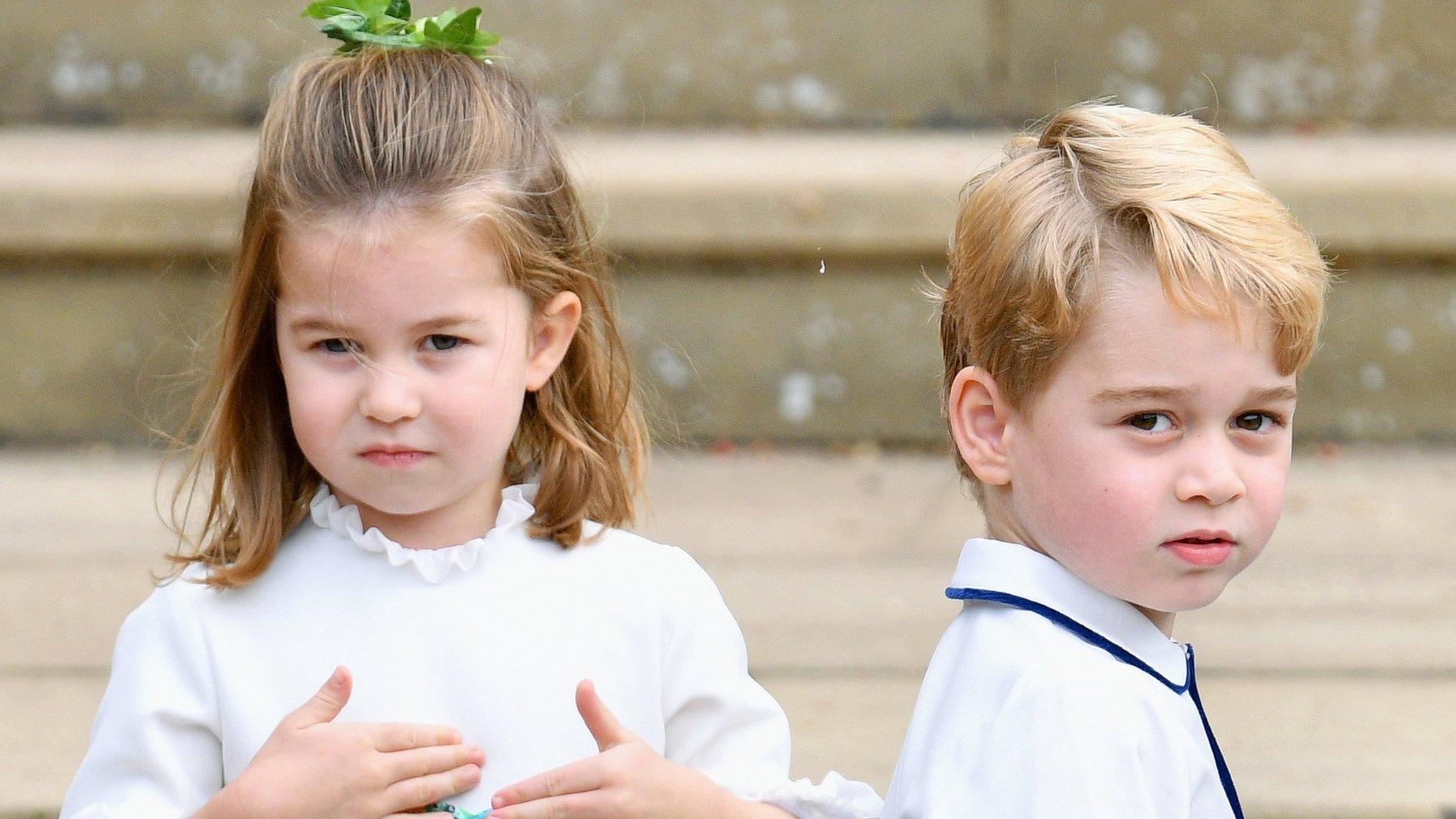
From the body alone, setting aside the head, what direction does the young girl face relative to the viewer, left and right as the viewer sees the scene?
facing the viewer

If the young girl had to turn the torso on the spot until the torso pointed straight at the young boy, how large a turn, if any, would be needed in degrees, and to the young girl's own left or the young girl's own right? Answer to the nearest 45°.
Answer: approximately 90° to the young girl's own left

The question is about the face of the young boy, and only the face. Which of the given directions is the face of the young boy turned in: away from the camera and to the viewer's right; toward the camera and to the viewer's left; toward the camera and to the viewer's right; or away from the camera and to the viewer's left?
toward the camera and to the viewer's right
